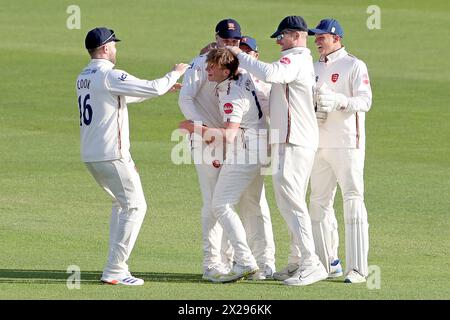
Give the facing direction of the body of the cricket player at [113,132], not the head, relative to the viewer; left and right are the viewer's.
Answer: facing away from the viewer and to the right of the viewer

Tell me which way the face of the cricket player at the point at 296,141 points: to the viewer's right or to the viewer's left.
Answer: to the viewer's left

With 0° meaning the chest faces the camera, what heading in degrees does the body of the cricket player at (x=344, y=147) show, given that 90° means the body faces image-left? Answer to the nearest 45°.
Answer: approximately 45°

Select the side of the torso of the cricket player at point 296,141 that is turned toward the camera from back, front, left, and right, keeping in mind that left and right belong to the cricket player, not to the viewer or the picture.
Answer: left

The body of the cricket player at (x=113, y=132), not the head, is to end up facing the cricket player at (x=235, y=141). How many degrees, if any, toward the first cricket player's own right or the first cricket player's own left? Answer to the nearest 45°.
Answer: approximately 45° to the first cricket player's own right

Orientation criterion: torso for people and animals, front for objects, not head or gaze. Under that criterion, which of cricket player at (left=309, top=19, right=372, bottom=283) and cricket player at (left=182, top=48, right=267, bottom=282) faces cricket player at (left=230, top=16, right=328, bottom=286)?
cricket player at (left=309, top=19, right=372, bottom=283)

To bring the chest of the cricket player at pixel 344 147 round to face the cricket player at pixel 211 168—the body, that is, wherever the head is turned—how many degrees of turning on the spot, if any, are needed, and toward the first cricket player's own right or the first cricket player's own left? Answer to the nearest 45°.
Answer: approximately 45° to the first cricket player's own right
